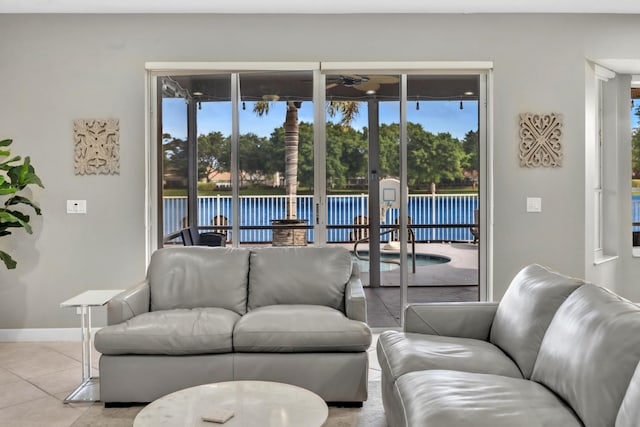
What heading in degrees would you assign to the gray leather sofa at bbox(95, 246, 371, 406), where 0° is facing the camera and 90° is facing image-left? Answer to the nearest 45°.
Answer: approximately 0°

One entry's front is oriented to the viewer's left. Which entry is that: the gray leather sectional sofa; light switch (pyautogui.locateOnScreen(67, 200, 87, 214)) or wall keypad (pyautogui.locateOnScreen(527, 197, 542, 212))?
the gray leather sectional sofa

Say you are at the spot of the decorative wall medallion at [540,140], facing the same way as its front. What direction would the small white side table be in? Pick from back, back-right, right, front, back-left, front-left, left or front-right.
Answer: front-right

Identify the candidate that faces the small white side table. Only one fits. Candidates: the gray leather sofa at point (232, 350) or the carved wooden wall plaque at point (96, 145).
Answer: the carved wooden wall plaque

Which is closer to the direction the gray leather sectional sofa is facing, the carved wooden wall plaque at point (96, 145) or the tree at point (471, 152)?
the carved wooden wall plaque

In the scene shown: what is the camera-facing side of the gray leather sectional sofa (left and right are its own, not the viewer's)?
left

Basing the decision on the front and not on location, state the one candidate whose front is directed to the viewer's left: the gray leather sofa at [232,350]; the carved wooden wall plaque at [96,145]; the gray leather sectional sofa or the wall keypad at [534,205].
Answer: the gray leather sectional sofa
